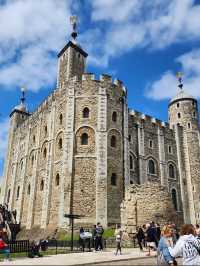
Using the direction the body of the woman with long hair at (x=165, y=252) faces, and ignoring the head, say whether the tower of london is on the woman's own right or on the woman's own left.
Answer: on the woman's own left

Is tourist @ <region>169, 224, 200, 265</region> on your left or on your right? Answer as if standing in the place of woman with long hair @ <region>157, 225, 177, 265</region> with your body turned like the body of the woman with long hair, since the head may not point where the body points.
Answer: on your right

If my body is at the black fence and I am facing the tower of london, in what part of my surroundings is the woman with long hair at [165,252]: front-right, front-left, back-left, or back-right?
back-right

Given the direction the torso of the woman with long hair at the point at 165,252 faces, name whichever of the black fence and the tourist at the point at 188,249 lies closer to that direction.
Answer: the tourist

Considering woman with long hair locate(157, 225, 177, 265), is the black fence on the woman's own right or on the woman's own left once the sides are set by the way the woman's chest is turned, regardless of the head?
on the woman's own left

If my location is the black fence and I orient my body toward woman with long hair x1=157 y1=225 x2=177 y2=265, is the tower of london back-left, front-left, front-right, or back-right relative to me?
back-left
